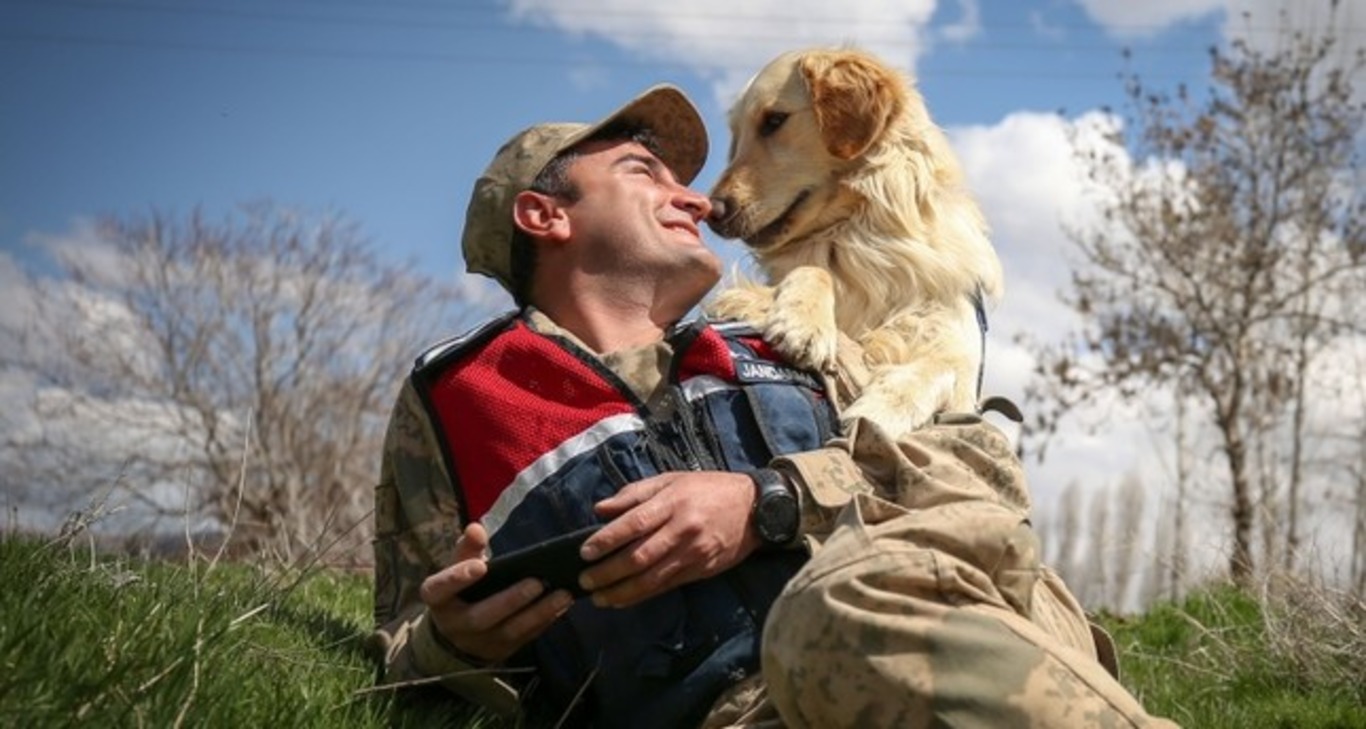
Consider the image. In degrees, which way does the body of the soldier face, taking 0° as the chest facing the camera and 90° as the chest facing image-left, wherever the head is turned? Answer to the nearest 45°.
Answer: approximately 315°

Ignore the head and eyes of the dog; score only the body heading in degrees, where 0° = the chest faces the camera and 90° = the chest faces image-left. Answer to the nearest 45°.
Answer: approximately 45°

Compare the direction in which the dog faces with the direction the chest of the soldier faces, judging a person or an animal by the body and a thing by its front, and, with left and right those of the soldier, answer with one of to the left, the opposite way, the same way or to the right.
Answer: to the right
